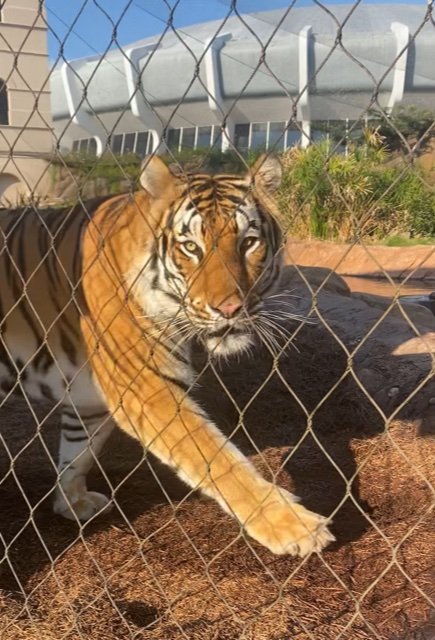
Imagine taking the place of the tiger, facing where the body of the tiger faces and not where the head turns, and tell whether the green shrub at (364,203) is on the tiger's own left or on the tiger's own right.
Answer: on the tiger's own left

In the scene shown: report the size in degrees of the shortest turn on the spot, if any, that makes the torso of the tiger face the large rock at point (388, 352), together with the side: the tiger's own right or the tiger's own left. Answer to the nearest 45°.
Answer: approximately 90° to the tiger's own left

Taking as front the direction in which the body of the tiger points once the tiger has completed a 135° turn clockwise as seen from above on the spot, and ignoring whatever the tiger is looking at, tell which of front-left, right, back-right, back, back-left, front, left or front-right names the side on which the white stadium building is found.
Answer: right

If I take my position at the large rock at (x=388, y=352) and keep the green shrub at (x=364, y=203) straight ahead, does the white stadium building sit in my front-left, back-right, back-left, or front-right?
front-left

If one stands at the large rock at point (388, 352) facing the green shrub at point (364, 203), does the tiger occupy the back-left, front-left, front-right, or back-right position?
back-left

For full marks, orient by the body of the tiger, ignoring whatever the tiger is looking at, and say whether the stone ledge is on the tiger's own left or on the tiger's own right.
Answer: on the tiger's own left

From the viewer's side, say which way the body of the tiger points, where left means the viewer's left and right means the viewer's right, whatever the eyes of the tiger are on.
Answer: facing the viewer and to the right of the viewer
